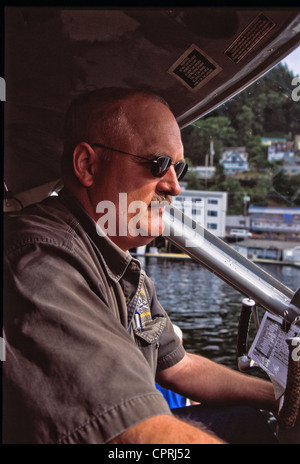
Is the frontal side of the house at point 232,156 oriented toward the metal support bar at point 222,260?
yes

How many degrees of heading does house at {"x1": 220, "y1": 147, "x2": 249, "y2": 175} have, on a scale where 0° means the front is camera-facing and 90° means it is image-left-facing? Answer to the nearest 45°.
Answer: approximately 0°

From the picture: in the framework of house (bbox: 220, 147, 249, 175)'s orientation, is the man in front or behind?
in front

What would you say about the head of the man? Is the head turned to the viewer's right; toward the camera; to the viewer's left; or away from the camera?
to the viewer's right
